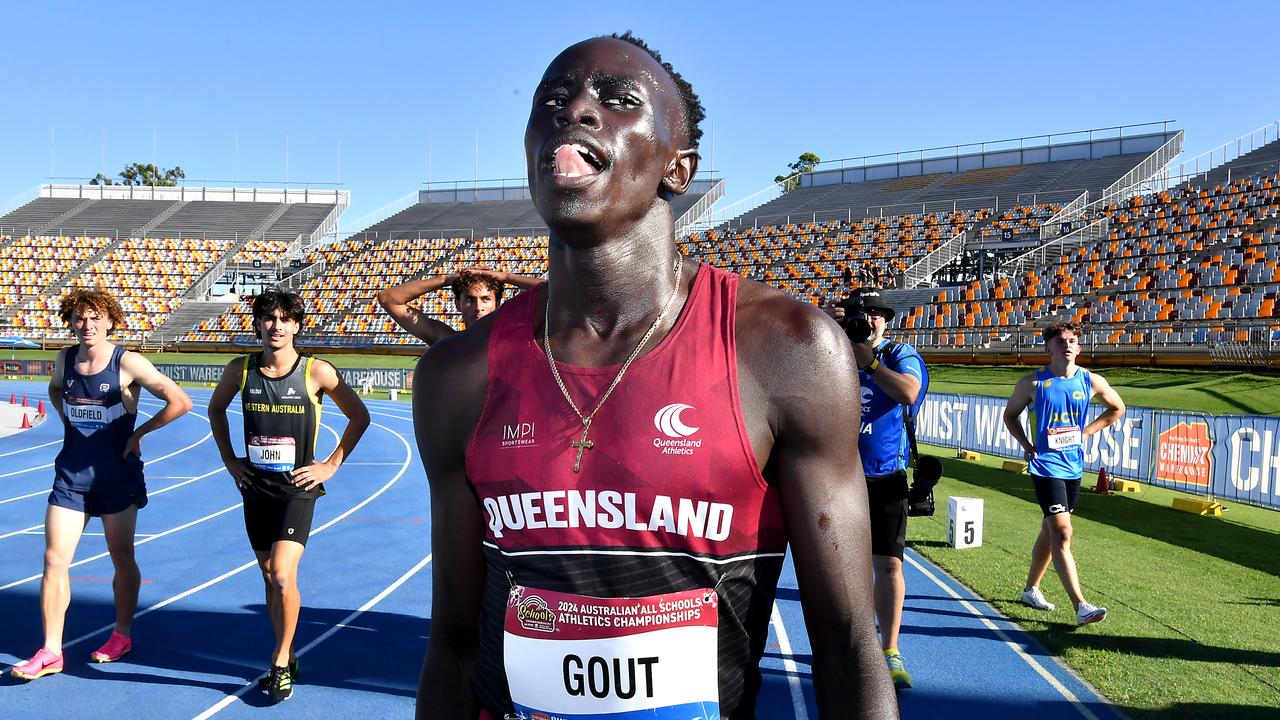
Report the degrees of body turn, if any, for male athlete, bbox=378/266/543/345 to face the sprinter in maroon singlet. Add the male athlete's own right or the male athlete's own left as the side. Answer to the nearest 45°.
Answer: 0° — they already face them

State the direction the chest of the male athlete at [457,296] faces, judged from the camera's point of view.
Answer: toward the camera

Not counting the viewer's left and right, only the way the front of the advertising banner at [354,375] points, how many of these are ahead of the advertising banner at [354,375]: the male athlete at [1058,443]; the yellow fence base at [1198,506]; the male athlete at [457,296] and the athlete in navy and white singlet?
4

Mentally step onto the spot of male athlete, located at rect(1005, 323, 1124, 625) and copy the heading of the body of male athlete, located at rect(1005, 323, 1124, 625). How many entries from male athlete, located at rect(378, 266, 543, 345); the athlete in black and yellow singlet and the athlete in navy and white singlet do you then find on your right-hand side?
3

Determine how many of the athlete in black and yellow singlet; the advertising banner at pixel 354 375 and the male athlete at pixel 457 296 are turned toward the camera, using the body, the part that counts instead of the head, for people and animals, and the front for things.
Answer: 3

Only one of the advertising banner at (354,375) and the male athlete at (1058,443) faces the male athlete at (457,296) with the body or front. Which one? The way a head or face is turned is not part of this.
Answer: the advertising banner

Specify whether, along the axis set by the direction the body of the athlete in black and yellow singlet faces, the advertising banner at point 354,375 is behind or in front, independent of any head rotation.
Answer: behind

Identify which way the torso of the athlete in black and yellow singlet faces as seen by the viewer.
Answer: toward the camera

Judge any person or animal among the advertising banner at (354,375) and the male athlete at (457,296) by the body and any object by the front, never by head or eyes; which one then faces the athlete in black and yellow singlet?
the advertising banner

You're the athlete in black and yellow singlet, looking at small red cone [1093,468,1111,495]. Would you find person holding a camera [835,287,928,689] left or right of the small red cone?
right

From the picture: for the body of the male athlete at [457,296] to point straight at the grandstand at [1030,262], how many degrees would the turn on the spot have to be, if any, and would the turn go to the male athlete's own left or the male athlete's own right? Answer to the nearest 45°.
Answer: approximately 135° to the male athlete's own left

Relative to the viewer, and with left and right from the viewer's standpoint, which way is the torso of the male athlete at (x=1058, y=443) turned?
facing the viewer and to the right of the viewer

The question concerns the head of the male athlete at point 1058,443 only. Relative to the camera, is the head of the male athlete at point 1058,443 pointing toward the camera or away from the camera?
toward the camera

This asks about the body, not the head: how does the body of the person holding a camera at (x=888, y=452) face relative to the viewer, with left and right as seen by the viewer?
facing the viewer and to the left of the viewer

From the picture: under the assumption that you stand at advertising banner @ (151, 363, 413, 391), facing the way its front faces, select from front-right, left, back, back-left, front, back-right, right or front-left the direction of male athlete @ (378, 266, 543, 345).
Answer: front

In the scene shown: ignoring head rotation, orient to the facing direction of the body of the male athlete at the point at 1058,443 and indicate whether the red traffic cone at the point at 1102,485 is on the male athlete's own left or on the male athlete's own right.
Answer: on the male athlete's own left

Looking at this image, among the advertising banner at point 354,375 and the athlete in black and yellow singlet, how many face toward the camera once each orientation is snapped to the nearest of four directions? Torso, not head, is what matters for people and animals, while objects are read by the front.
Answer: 2
